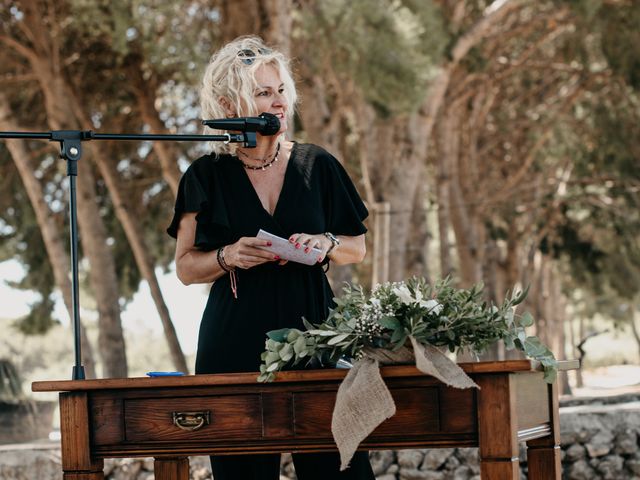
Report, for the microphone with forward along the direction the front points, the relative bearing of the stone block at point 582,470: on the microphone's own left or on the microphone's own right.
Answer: on the microphone's own left

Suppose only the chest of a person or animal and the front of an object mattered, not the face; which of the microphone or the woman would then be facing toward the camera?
the woman

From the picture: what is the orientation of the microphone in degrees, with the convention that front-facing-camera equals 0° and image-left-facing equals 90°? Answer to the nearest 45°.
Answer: approximately 270°

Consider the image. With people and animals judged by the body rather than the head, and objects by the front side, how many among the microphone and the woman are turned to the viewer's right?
1

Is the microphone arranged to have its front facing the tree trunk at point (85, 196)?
no

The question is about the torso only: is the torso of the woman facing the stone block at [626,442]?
no

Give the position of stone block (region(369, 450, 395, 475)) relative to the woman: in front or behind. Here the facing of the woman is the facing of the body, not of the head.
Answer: behind

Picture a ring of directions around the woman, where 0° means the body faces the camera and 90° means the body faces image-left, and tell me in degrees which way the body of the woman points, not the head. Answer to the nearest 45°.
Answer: approximately 0°

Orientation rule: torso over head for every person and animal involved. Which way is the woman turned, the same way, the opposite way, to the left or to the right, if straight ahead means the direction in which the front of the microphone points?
to the right
